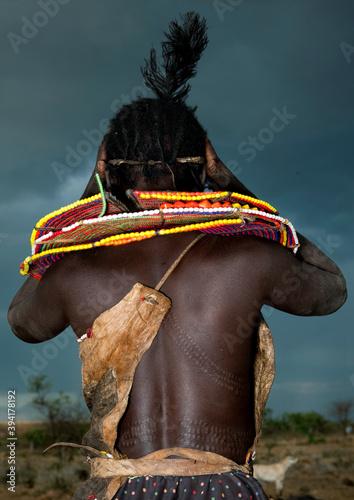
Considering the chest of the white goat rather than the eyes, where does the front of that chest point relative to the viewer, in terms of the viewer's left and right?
facing to the right of the viewer
